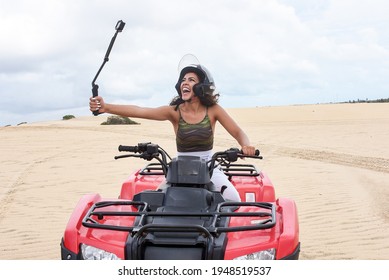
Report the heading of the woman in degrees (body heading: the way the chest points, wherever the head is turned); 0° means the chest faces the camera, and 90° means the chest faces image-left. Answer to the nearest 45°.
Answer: approximately 0°

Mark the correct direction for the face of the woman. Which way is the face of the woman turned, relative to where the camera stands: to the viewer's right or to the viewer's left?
to the viewer's left
